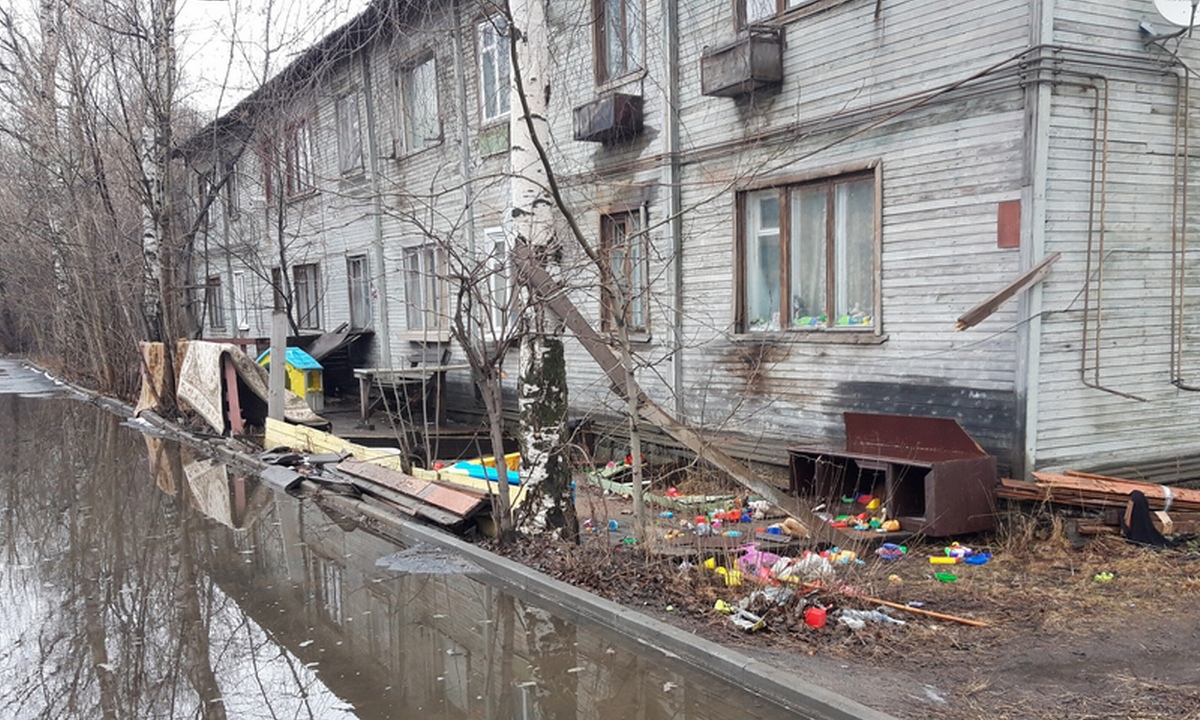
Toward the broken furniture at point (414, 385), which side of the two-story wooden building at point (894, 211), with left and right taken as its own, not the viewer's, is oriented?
right

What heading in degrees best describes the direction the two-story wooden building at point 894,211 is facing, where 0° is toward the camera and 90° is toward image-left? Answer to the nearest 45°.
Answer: approximately 45°

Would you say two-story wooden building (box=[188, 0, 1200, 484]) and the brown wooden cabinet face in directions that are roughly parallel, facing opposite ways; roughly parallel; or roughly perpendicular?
roughly parallel

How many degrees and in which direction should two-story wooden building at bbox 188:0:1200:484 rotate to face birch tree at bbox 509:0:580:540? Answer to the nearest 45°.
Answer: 0° — it already faces it

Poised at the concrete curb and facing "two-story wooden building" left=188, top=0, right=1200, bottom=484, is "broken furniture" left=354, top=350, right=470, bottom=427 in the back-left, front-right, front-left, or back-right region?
front-left

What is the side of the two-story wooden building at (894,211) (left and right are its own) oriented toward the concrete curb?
front

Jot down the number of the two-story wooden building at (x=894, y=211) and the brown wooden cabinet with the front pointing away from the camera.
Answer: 0
